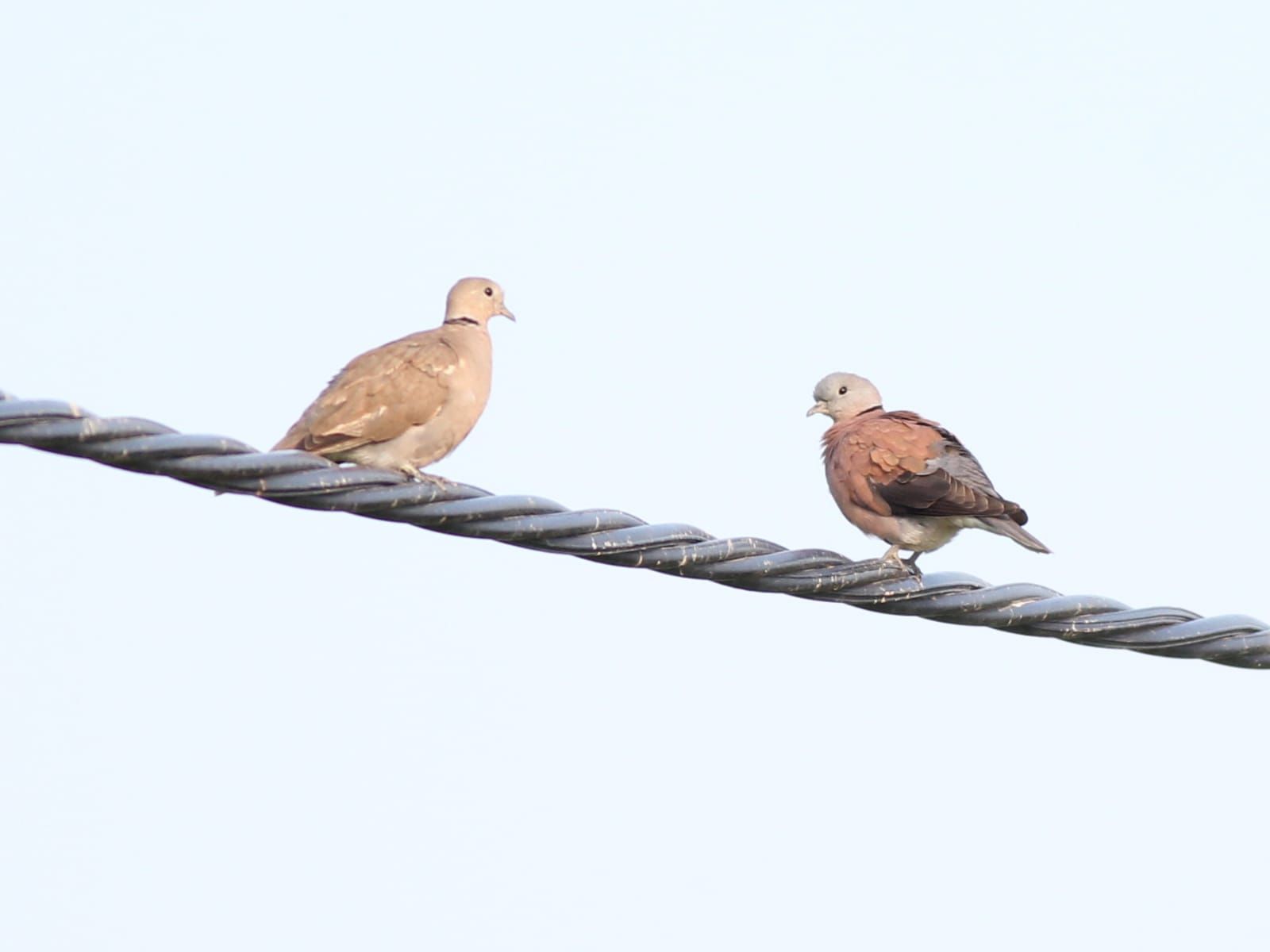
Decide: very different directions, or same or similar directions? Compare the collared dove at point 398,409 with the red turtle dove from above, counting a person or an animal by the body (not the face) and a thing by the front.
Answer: very different directions

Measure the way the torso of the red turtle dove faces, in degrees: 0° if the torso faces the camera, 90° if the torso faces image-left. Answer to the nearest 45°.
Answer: approximately 90°

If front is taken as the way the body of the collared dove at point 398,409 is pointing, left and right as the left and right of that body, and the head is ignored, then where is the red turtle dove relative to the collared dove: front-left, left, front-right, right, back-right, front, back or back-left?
front

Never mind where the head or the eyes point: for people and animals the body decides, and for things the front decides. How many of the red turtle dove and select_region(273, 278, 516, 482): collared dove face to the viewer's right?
1

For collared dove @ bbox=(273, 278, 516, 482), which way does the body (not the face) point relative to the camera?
to the viewer's right
